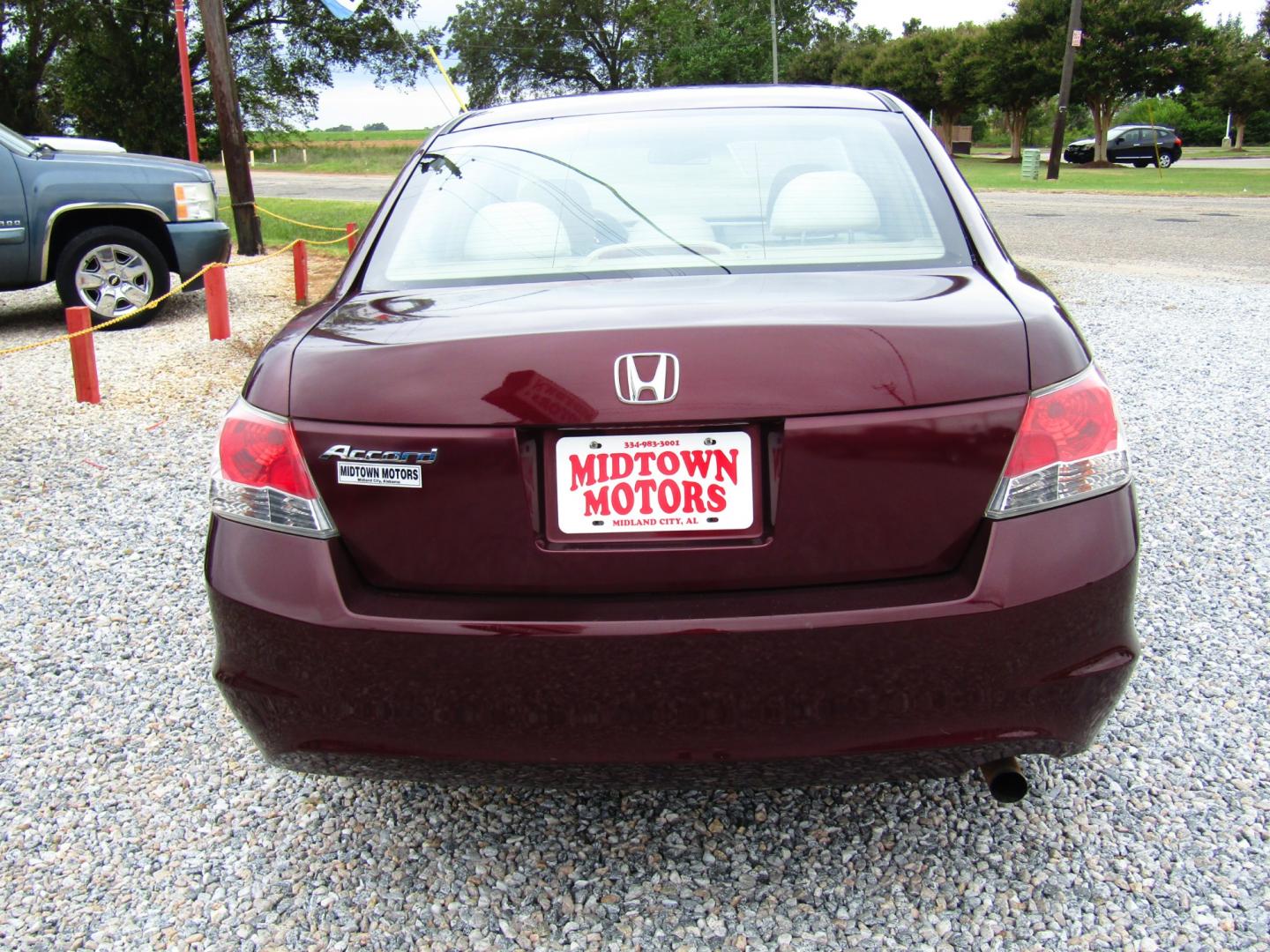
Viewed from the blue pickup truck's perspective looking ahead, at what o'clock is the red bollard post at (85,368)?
The red bollard post is roughly at 3 o'clock from the blue pickup truck.

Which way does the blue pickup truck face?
to the viewer's right

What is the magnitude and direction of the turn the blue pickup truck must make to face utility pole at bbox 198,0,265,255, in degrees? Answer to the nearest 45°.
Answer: approximately 90° to its left

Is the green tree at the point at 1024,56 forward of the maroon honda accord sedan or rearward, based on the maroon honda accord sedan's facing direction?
forward

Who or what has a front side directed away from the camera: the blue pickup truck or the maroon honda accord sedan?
the maroon honda accord sedan

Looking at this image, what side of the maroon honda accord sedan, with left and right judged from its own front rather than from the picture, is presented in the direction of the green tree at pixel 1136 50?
front

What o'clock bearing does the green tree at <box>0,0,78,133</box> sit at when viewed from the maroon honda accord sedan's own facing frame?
The green tree is roughly at 11 o'clock from the maroon honda accord sedan.

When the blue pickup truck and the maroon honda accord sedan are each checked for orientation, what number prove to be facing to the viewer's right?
1

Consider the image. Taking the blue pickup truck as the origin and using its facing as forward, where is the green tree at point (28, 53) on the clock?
The green tree is roughly at 9 o'clock from the blue pickup truck.

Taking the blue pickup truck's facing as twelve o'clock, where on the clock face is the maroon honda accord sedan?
The maroon honda accord sedan is roughly at 3 o'clock from the blue pickup truck.

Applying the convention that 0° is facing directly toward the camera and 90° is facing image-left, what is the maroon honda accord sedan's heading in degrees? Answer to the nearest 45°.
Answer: approximately 180°

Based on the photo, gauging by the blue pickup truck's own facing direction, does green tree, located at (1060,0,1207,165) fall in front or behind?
in front
